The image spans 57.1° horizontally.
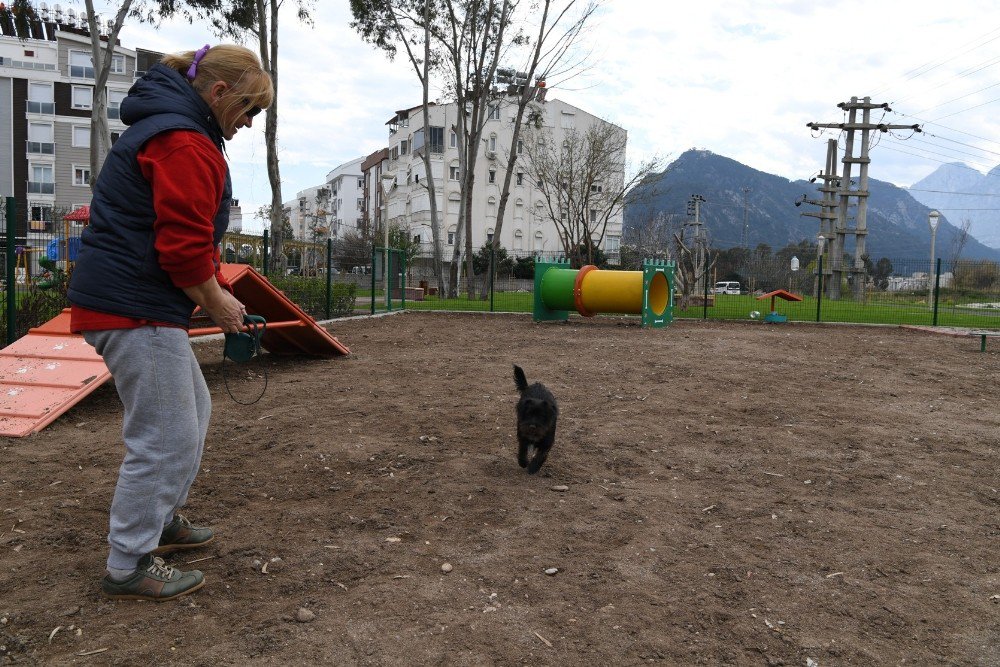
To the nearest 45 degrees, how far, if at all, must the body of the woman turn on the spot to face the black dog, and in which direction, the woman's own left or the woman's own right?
approximately 45° to the woman's own left

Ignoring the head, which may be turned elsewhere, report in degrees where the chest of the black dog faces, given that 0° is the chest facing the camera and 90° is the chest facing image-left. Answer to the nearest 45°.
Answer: approximately 0°

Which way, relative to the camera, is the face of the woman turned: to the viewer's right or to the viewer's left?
to the viewer's right

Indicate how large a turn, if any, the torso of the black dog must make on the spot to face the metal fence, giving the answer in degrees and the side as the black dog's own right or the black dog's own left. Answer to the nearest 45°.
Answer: approximately 180°

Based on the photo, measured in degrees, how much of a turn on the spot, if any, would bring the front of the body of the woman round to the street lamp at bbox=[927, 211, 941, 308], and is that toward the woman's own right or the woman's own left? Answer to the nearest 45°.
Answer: approximately 45° to the woman's own left

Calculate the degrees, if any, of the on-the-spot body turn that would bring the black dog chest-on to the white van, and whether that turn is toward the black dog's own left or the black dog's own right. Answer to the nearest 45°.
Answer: approximately 180°

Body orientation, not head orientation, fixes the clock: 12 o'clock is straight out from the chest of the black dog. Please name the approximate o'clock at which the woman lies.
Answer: The woman is roughly at 1 o'clock from the black dog.

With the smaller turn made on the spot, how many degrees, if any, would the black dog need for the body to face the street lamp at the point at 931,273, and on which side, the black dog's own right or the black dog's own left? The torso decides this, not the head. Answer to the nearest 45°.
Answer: approximately 135° to the black dog's own left

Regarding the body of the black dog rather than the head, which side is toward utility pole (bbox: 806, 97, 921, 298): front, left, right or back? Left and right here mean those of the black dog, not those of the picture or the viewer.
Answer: back

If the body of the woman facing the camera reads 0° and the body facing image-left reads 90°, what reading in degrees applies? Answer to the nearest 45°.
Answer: approximately 270°

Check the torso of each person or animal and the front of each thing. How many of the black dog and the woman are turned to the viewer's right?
1
